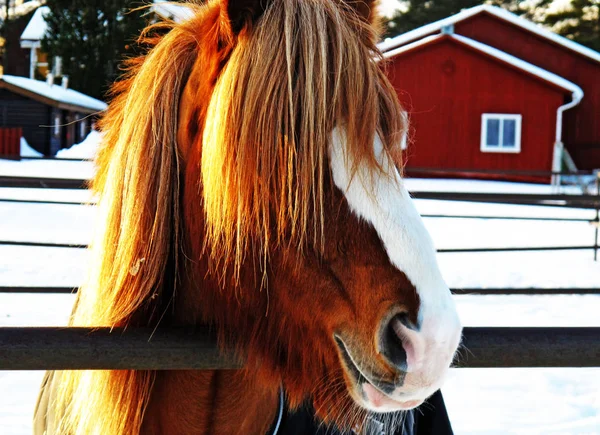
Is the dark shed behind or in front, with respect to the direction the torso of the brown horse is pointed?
behind

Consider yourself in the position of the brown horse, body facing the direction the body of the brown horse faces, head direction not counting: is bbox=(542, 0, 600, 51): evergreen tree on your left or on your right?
on your left

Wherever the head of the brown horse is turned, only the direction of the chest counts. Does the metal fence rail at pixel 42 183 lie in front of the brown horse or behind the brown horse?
behind

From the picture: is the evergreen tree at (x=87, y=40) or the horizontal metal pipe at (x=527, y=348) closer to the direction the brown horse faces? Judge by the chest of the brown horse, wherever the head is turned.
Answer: the horizontal metal pipe

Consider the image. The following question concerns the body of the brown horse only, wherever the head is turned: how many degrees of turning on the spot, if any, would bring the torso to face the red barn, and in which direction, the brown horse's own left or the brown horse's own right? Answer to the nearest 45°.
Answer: approximately 135° to the brown horse's own left

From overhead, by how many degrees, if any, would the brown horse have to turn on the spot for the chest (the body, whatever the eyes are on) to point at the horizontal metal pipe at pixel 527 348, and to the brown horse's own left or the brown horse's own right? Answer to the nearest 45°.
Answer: approximately 45° to the brown horse's own left

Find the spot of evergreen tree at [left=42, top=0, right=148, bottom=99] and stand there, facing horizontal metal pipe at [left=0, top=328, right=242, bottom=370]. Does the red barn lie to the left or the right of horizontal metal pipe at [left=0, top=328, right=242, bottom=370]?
left

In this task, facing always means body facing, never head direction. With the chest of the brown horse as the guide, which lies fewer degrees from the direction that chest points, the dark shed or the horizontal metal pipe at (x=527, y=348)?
the horizontal metal pipe

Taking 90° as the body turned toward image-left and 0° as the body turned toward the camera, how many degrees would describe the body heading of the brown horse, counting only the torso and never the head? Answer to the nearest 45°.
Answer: approximately 315°

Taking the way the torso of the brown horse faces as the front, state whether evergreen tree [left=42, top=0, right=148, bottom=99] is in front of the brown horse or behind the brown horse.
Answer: behind

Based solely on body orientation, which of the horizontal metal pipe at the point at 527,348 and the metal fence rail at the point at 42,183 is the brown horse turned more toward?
the horizontal metal pipe
